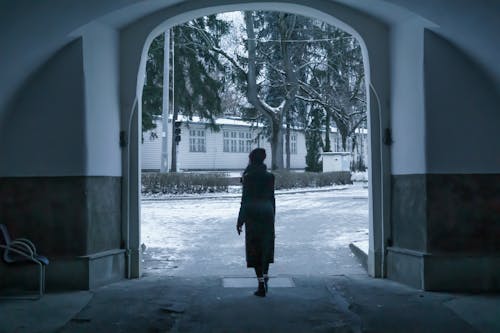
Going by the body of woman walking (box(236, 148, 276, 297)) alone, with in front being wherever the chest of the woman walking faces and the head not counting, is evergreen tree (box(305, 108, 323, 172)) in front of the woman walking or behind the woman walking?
in front

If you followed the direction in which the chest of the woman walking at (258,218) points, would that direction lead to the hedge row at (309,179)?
yes

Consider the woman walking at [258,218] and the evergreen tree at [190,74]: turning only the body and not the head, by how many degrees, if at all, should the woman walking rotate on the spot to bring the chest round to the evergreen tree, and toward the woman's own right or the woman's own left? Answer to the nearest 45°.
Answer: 0° — they already face it

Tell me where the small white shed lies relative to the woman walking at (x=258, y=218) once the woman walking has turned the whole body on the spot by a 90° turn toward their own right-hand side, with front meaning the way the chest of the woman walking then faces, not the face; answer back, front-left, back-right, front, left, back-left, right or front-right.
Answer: left

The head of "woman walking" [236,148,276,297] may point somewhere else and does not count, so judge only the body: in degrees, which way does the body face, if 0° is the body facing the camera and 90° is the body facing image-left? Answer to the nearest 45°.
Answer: approximately 180°

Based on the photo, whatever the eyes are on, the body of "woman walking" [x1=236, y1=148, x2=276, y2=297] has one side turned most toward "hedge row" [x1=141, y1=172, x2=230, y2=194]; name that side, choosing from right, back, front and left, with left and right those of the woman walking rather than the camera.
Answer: front

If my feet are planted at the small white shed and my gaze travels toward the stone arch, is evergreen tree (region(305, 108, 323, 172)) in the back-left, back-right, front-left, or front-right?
back-right
